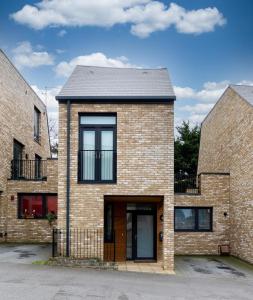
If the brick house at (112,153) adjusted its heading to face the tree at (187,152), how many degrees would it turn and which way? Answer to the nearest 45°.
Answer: approximately 180°

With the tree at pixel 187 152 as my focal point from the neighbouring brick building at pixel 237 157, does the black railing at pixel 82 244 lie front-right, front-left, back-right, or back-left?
back-left

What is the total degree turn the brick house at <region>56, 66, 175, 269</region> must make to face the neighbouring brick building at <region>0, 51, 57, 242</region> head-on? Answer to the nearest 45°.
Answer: approximately 135° to its right

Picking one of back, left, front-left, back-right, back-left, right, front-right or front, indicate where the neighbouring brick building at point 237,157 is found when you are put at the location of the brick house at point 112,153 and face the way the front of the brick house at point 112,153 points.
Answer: back-left

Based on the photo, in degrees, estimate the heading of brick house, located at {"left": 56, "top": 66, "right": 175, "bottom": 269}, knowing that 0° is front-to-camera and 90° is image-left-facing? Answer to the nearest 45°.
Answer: approximately 0°

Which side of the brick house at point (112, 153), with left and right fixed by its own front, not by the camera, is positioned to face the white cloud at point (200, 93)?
back
